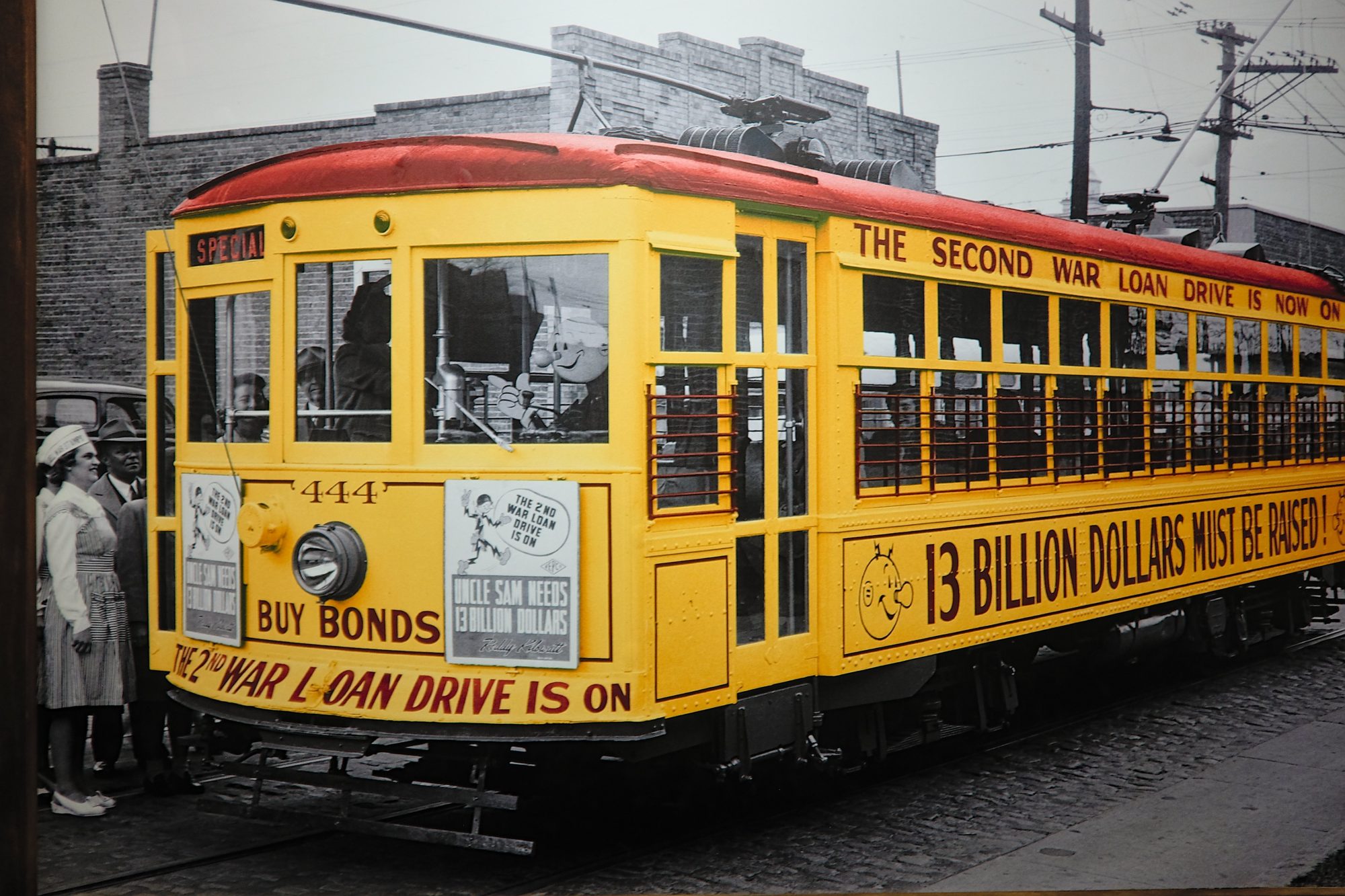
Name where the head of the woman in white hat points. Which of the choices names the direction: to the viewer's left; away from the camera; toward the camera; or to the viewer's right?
to the viewer's right

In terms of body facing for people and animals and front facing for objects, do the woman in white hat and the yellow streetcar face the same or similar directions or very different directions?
very different directions

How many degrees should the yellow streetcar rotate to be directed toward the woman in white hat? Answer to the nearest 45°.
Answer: approximately 45° to its right

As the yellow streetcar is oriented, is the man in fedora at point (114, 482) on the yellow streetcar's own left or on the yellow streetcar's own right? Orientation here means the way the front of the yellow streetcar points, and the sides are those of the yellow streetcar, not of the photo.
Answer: on the yellow streetcar's own right

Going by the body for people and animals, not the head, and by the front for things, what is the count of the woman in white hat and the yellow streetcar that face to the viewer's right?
1

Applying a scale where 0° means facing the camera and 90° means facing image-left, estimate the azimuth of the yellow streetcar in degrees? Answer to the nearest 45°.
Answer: approximately 45°

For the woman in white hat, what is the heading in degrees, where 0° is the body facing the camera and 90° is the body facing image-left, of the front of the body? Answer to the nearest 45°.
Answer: approximately 270°

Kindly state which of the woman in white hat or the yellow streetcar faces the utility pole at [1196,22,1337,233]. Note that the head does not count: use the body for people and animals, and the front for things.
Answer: the woman in white hat
